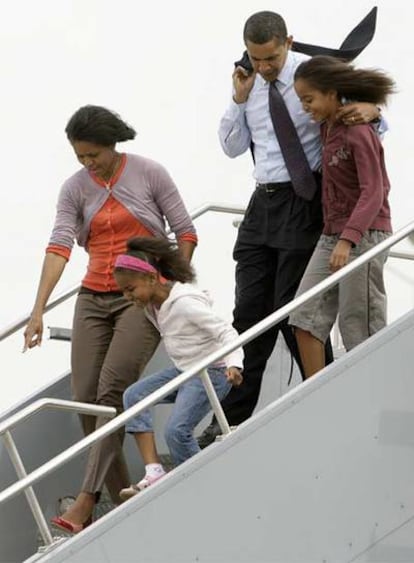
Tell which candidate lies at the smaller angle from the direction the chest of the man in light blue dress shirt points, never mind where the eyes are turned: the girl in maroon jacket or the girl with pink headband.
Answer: the girl with pink headband

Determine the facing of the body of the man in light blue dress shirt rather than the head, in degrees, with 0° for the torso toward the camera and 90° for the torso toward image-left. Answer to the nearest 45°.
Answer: approximately 45°

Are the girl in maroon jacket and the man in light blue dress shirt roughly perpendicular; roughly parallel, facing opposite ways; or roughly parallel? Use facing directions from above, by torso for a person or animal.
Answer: roughly parallel

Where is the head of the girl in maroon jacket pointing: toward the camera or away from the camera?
toward the camera

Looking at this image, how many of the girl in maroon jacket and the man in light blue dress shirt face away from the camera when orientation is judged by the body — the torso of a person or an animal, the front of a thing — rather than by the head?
0

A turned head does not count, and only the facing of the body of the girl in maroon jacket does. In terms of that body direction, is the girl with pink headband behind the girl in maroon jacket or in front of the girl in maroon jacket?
in front

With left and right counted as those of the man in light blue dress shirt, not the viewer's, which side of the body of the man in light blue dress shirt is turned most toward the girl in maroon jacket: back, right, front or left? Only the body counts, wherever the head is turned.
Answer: left

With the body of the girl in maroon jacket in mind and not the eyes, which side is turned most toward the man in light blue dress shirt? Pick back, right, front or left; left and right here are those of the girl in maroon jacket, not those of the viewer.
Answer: right

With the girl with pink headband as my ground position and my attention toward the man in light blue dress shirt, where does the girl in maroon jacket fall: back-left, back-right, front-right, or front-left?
front-right

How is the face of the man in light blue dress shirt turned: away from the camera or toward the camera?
toward the camera

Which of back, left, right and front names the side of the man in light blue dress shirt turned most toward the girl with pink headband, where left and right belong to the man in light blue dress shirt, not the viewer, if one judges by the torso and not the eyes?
front

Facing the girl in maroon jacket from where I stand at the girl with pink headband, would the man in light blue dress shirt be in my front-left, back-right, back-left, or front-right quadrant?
front-left

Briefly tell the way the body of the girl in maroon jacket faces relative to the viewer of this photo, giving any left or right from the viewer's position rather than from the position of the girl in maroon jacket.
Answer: facing the viewer and to the left of the viewer
